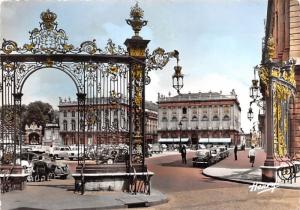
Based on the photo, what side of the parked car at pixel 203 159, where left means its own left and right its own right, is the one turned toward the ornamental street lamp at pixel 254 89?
left

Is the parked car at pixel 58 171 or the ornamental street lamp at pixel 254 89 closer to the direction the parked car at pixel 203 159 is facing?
the parked car

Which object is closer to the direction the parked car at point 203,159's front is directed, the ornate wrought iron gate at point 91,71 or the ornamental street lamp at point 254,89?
the ornate wrought iron gate

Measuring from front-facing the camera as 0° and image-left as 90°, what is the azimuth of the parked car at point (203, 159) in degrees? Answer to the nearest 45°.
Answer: approximately 45°

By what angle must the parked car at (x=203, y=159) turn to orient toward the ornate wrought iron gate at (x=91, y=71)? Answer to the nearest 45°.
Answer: approximately 45° to its left
